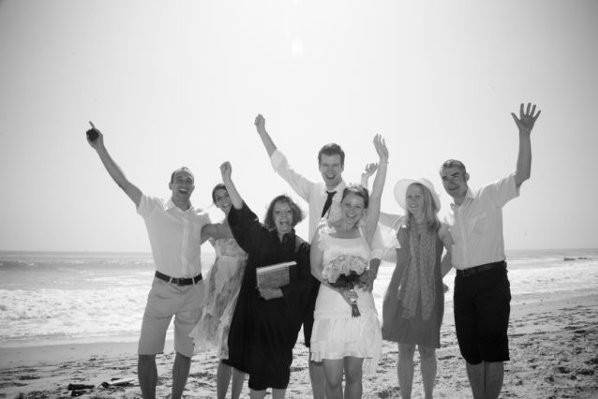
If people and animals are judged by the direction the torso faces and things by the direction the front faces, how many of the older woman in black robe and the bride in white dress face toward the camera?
2

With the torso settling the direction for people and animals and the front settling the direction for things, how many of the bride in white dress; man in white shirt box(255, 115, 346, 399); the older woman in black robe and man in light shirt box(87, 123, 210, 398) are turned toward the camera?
4

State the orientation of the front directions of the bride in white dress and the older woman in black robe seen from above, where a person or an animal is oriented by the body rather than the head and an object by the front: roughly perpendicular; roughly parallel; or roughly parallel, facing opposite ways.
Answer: roughly parallel

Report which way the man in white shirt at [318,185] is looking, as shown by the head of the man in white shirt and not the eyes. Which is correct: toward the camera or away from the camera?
toward the camera

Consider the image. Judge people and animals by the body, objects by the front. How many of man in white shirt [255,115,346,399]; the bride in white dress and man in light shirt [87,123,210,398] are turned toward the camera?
3

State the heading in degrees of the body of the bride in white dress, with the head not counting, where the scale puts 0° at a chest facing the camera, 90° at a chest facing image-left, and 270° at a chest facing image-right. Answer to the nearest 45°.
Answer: approximately 0°

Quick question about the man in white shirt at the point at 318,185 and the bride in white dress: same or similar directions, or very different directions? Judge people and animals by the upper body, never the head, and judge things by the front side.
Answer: same or similar directions

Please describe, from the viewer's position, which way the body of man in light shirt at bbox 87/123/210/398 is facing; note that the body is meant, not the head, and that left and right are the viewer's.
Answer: facing the viewer

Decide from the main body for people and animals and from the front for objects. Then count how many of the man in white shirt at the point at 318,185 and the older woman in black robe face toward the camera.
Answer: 2

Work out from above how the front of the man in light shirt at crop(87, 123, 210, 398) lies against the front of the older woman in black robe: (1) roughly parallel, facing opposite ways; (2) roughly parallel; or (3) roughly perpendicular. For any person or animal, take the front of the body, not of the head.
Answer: roughly parallel
